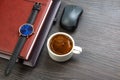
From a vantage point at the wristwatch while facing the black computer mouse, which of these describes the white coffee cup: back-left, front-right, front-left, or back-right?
front-right

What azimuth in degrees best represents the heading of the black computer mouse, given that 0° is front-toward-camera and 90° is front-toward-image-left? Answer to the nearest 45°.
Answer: approximately 180°
